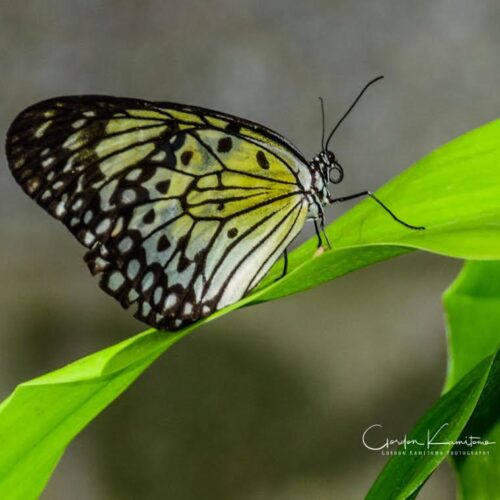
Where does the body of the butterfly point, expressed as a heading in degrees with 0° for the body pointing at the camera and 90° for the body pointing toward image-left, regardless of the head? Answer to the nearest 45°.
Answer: approximately 270°
